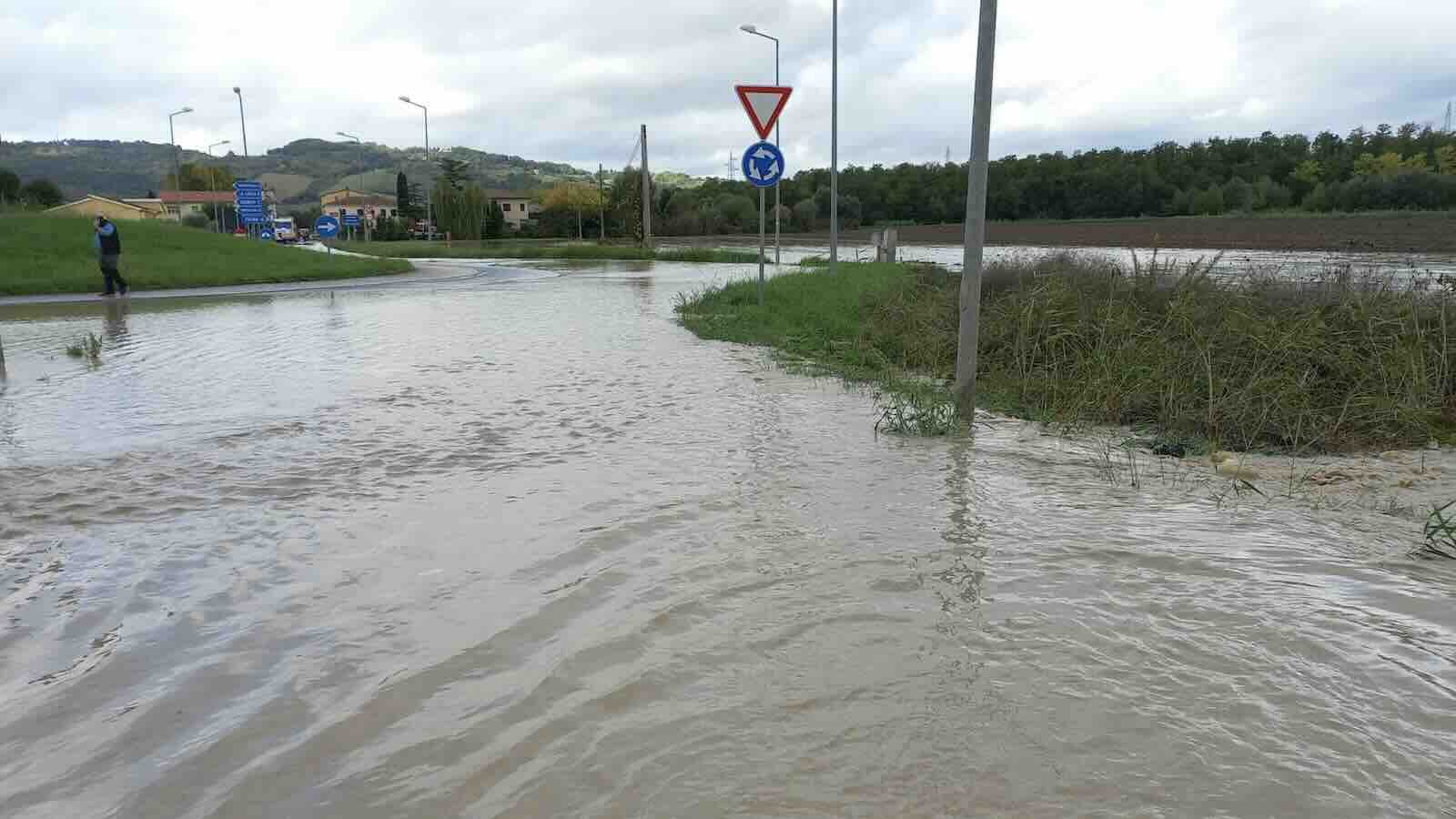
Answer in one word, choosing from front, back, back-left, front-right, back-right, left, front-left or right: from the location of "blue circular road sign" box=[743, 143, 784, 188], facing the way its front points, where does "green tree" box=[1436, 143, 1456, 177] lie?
back-left

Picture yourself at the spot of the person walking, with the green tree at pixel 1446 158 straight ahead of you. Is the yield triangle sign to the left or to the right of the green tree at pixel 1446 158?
right

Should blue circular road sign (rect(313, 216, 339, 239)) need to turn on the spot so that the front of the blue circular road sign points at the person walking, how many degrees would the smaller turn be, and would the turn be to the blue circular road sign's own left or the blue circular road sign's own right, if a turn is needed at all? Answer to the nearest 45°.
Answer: approximately 45° to the blue circular road sign's own right

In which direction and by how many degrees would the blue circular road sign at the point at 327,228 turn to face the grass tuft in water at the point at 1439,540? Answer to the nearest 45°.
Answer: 0° — it already faces it

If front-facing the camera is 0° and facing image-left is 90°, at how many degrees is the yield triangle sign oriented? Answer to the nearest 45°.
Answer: approximately 0°

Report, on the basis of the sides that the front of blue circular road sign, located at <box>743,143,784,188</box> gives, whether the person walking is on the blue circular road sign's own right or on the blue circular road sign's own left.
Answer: on the blue circular road sign's own right

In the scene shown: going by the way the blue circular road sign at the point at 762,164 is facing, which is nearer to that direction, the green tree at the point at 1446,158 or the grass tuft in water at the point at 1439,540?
the grass tuft in water

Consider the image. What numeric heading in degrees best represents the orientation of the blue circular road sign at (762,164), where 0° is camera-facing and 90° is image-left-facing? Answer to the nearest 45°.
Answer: approximately 0°
